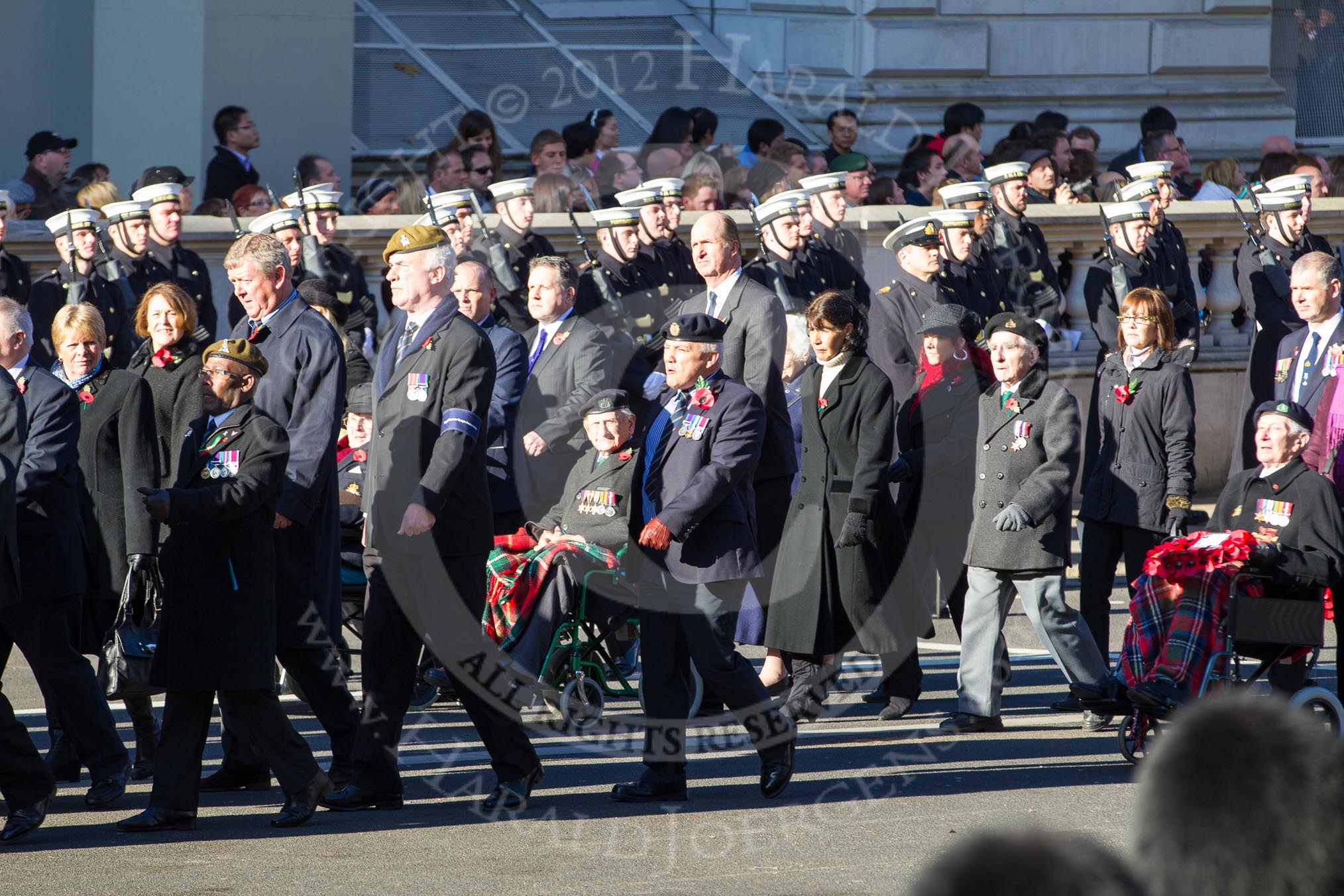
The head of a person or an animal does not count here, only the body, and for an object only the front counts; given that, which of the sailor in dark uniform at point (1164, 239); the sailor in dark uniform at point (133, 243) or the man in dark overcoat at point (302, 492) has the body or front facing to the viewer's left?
the man in dark overcoat

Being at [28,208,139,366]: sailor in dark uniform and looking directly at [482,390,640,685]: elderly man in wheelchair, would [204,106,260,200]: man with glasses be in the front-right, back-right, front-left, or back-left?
back-left

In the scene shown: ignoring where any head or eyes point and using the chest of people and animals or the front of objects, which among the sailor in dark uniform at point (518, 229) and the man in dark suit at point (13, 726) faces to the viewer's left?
the man in dark suit

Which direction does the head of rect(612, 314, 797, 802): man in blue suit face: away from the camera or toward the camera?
toward the camera

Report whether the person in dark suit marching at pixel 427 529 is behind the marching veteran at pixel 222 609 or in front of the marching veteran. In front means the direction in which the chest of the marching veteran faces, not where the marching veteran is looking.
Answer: behind

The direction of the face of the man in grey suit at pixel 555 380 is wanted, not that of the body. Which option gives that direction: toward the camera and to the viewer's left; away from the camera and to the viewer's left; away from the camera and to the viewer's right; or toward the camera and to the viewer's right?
toward the camera and to the viewer's left

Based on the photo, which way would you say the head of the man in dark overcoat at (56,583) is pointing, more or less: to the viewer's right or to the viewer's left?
to the viewer's left

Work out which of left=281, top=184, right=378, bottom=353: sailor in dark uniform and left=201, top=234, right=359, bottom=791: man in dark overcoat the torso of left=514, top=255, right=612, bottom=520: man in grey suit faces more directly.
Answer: the man in dark overcoat

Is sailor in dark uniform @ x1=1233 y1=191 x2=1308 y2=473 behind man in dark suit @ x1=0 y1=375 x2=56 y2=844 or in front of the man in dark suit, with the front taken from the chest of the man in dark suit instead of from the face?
behind

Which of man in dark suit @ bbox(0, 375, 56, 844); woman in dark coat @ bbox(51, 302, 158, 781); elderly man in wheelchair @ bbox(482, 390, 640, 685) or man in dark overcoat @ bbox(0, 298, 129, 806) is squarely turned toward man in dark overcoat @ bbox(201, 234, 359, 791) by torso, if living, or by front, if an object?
the elderly man in wheelchair

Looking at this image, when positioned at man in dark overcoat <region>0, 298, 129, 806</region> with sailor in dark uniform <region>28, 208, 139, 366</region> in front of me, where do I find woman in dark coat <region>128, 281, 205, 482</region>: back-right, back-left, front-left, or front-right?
front-right

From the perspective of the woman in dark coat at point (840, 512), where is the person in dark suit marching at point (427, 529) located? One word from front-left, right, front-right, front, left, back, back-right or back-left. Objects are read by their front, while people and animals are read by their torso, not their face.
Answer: front

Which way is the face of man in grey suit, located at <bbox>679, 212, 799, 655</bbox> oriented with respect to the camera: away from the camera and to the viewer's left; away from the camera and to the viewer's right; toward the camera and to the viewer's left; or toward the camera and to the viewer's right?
toward the camera and to the viewer's left

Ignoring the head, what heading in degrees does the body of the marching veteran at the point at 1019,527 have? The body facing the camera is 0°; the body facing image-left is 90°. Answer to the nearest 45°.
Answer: approximately 45°
